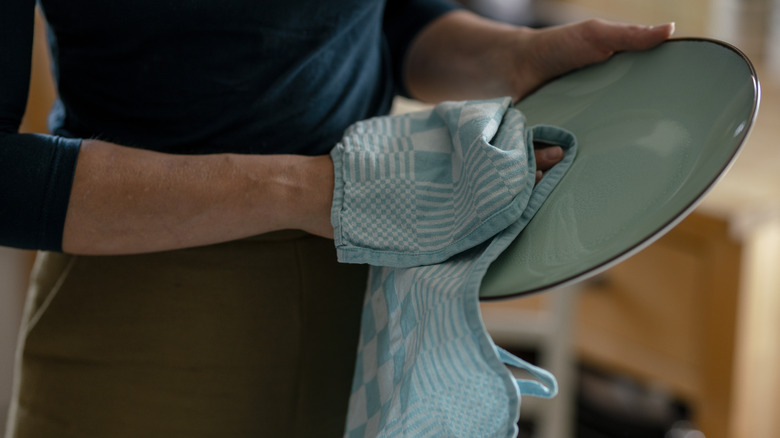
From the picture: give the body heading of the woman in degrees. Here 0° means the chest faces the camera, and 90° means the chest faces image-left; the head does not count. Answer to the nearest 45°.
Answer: approximately 315°

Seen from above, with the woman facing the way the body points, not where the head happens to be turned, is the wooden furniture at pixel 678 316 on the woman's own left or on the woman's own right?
on the woman's own left
